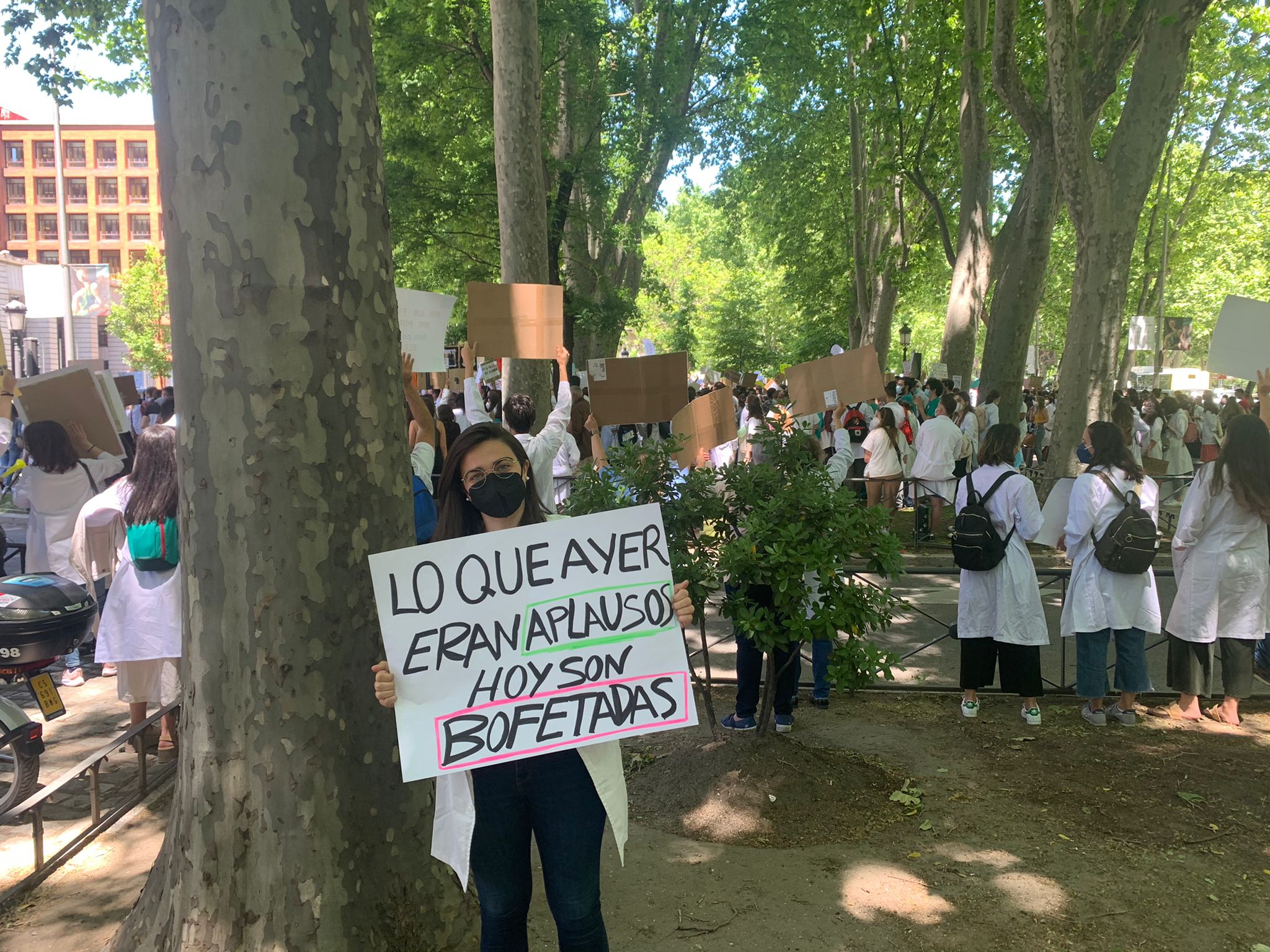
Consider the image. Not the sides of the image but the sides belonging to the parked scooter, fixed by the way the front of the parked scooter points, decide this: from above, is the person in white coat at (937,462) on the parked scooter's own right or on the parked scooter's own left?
on the parked scooter's own right

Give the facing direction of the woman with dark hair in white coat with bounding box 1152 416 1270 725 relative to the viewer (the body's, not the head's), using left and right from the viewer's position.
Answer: facing away from the viewer and to the left of the viewer

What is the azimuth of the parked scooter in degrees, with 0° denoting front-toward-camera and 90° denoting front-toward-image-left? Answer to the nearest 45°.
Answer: approximately 135°

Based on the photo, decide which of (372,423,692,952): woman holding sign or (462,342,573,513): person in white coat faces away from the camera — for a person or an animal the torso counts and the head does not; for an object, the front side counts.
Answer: the person in white coat

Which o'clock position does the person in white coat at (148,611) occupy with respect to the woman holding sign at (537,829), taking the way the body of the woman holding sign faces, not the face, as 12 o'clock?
The person in white coat is roughly at 5 o'clock from the woman holding sign.

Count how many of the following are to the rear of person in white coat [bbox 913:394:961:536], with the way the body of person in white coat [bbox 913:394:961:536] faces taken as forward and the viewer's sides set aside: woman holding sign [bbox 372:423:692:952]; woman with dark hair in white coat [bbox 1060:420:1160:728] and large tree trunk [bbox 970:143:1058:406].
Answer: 2

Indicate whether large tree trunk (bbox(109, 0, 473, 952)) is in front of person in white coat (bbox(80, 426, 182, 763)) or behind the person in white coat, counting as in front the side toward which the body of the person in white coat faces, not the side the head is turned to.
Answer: behind

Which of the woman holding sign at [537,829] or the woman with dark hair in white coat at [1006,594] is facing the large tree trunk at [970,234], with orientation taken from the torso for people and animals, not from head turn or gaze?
the woman with dark hair in white coat

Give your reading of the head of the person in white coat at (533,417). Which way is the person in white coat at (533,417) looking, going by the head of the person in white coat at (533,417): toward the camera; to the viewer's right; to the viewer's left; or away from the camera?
away from the camera

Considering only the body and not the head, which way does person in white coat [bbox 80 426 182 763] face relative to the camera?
away from the camera

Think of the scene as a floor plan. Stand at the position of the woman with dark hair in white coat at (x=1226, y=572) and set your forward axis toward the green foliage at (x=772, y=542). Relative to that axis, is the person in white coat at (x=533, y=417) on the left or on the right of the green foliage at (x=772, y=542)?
right

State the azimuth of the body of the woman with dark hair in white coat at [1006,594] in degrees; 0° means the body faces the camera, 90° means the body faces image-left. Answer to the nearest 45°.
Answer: approximately 180°

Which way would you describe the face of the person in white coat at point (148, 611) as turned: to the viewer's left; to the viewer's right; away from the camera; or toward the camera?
away from the camera
